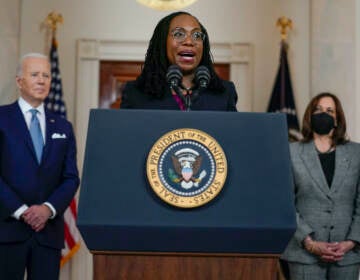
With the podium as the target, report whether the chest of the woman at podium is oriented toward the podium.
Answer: yes

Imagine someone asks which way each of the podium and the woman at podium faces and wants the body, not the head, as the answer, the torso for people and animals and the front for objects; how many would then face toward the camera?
2

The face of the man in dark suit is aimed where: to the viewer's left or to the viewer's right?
to the viewer's right

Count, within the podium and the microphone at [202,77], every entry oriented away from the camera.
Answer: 1

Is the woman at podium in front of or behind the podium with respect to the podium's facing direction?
behind

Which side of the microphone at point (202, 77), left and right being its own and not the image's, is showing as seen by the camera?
back

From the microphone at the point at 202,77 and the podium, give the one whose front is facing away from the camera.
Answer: the microphone

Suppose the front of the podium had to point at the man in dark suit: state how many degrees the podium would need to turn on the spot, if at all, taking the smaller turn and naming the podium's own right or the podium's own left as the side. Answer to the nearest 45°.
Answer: approximately 135° to the podium's own right
